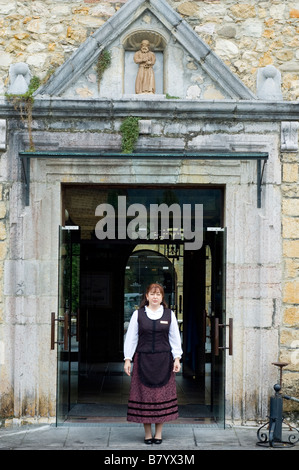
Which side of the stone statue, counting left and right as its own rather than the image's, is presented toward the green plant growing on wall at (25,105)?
right

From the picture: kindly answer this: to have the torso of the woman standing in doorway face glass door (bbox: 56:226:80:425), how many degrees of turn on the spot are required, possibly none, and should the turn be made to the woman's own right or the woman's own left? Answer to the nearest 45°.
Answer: approximately 135° to the woman's own right

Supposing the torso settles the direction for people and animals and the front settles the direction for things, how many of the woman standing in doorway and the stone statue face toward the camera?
2

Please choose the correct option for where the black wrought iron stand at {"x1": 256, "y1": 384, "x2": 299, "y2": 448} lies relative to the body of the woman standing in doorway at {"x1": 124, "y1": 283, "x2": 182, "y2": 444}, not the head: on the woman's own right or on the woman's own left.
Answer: on the woman's own left
